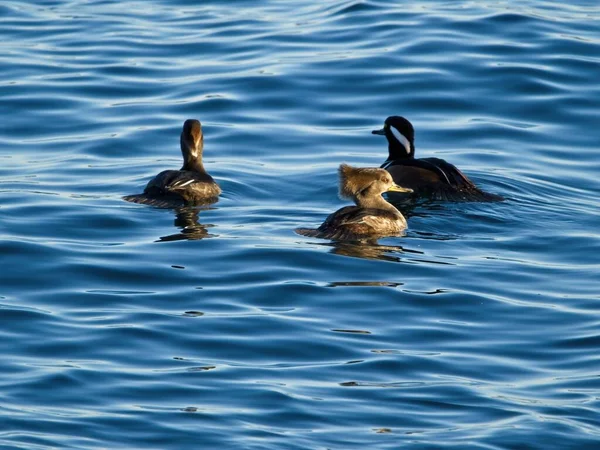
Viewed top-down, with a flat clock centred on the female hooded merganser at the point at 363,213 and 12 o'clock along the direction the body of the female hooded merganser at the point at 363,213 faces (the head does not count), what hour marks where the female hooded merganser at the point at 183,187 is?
the female hooded merganser at the point at 183,187 is roughly at 7 o'clock from the female hooded merganser at the point at 363,213.

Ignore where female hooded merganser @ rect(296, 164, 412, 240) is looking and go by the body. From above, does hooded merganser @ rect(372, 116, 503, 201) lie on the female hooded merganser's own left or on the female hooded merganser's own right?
on the female hooded merganser's own left

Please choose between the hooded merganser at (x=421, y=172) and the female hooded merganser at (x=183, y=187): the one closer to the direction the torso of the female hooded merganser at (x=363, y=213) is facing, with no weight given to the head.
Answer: the hooded merganser

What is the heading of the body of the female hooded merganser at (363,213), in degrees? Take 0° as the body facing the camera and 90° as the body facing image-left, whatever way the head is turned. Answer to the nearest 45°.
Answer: approximately 270°
